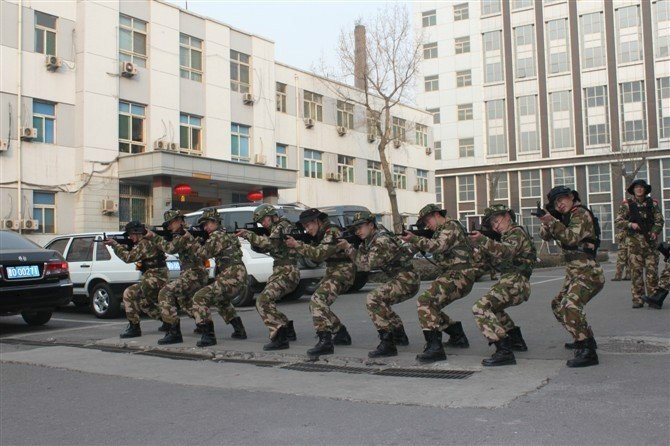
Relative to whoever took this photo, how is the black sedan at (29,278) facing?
facing away from the viewer

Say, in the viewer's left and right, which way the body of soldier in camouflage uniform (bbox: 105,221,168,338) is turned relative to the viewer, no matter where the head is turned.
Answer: facing to the left of the viewer

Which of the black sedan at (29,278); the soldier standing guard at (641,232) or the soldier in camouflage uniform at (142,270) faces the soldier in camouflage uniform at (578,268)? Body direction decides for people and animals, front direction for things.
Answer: the soldier standing guard

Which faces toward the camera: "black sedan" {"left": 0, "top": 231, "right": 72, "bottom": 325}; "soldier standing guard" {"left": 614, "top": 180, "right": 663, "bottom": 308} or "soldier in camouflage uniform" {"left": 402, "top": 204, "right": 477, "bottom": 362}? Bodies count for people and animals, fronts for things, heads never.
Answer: the soldier standing guard

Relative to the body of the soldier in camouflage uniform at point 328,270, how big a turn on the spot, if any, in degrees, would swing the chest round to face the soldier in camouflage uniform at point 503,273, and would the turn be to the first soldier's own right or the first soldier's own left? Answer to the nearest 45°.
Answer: approximately 135° to the first soldier's own left

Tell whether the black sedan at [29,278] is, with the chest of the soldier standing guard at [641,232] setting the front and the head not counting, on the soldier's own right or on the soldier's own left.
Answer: on the soldier's own right

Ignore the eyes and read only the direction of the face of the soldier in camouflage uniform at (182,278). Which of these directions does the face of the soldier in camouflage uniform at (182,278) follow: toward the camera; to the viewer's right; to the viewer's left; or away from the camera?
to the viewer's left

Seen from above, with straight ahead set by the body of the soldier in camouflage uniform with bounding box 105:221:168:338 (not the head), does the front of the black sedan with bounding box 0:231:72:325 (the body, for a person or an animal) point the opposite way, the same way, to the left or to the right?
to the right

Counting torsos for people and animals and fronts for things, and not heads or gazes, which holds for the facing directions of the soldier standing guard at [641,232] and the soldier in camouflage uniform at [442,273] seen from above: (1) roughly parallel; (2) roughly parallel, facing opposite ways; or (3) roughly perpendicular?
roughly perpendicular

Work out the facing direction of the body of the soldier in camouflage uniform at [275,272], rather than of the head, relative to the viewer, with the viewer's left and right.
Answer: facing to the left of the viewer

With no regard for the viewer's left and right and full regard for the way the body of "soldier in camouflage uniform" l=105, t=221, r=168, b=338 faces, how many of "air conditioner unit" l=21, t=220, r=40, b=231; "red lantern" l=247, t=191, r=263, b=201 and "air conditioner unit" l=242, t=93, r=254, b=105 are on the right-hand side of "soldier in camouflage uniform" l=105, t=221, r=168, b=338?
3

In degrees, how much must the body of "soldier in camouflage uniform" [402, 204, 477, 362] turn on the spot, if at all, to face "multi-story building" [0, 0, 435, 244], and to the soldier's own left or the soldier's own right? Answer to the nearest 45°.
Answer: approximately 45° to the soldier's own right

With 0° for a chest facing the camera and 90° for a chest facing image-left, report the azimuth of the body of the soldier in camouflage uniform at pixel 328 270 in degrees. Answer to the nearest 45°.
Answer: approximately 90°

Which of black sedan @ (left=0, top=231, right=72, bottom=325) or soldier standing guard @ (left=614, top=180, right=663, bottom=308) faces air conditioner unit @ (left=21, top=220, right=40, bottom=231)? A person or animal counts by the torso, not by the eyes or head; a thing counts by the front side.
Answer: the black sedan

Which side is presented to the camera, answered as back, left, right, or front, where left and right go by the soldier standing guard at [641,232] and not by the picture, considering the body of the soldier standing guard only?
front
